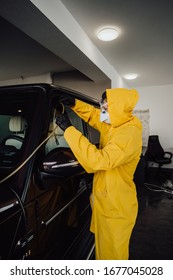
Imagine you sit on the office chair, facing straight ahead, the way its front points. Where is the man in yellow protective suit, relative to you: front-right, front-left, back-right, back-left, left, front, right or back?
front-right

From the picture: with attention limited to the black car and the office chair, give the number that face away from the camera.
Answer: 0

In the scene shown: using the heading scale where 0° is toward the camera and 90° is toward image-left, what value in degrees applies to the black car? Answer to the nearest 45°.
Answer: approximately 45°

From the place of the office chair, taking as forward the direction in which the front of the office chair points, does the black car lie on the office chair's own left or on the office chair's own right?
on the office chair's own right

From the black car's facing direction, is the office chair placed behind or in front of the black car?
behind

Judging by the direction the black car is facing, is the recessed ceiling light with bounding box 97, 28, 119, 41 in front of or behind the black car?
behind

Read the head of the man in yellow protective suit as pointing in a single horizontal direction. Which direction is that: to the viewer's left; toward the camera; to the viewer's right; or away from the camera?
to the viewer's left
